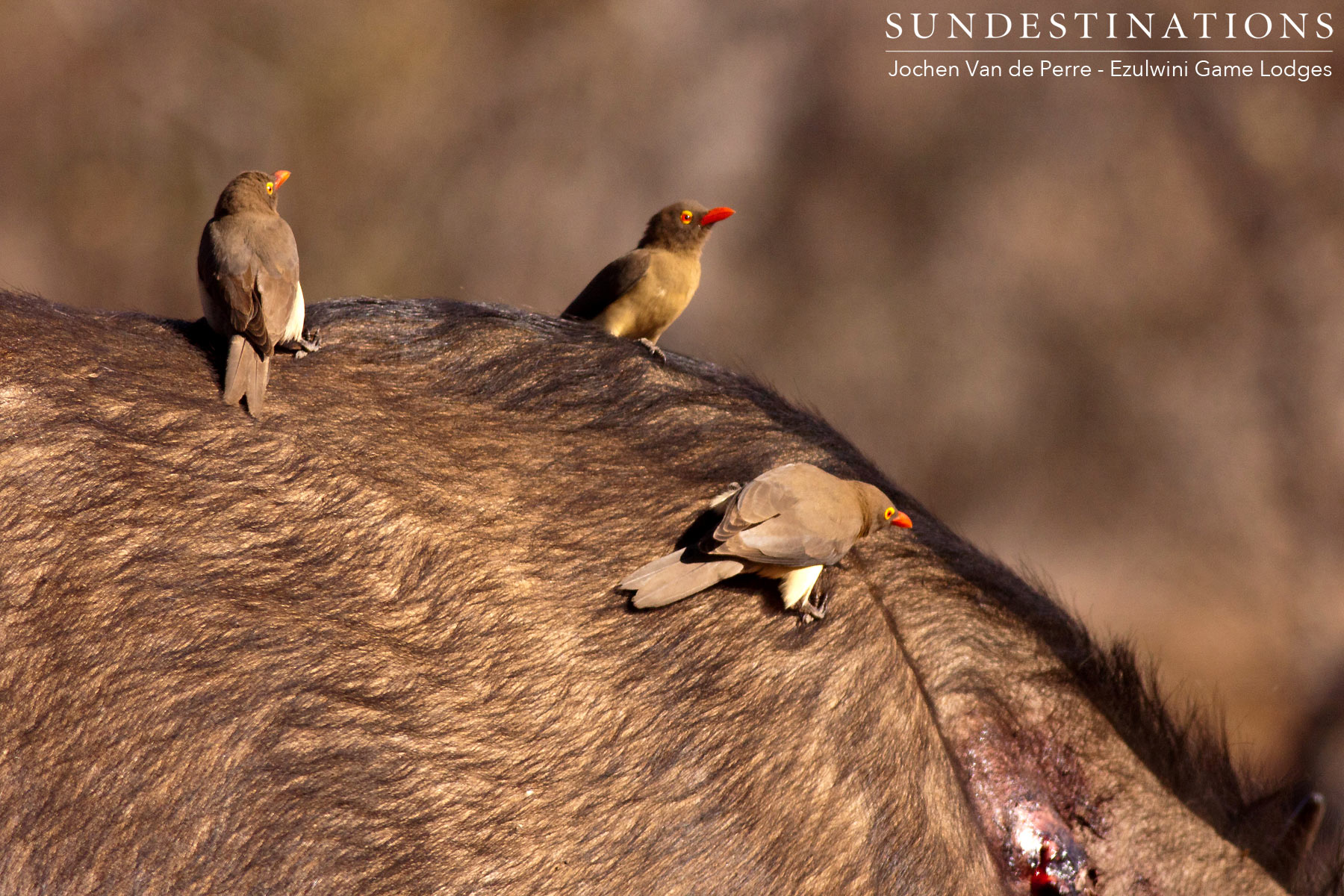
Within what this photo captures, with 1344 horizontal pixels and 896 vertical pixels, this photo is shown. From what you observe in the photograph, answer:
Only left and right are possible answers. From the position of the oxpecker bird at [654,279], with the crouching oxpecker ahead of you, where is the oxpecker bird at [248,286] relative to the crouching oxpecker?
right

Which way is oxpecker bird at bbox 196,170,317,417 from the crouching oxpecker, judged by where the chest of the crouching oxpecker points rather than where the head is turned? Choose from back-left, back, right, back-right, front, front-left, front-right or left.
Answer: back

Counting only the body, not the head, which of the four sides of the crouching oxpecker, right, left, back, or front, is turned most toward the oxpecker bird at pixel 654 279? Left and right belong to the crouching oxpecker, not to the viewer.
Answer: left

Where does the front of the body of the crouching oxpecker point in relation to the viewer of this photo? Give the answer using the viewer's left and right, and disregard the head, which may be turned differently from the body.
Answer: facing to the right of the viewer
